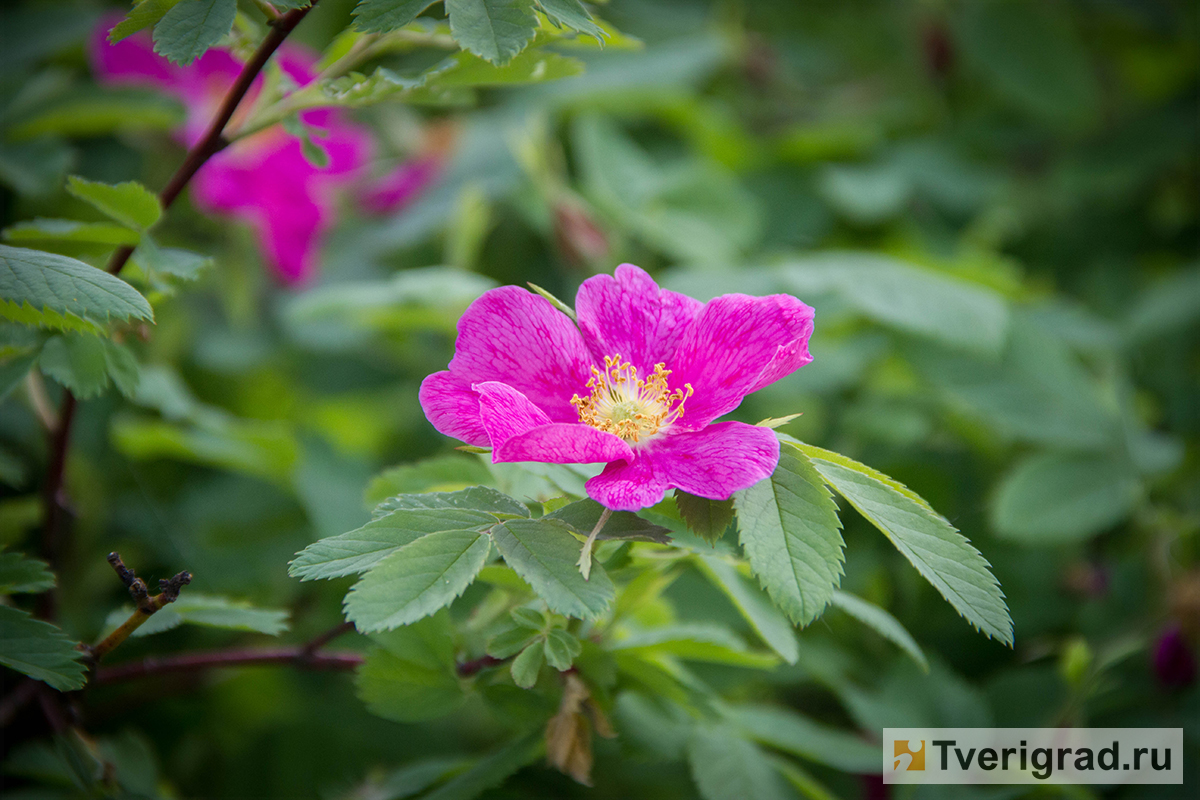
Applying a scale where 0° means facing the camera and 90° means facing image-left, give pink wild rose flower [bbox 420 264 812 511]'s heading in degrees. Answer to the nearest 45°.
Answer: approximately 0°
